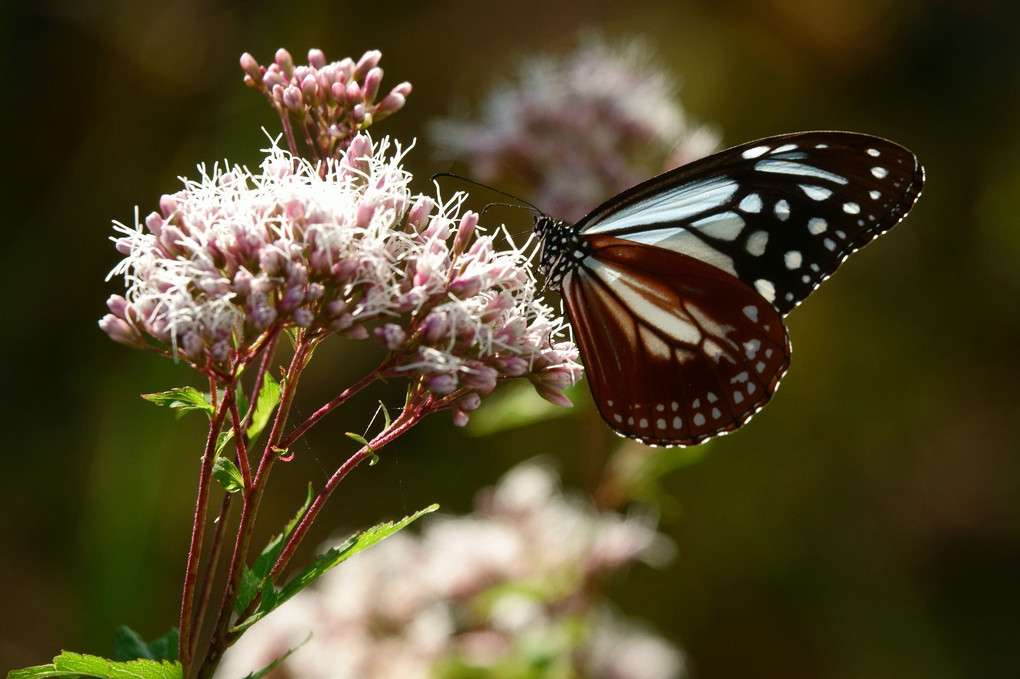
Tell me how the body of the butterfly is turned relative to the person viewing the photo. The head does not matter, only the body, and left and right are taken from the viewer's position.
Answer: facing to the left of the viewer
